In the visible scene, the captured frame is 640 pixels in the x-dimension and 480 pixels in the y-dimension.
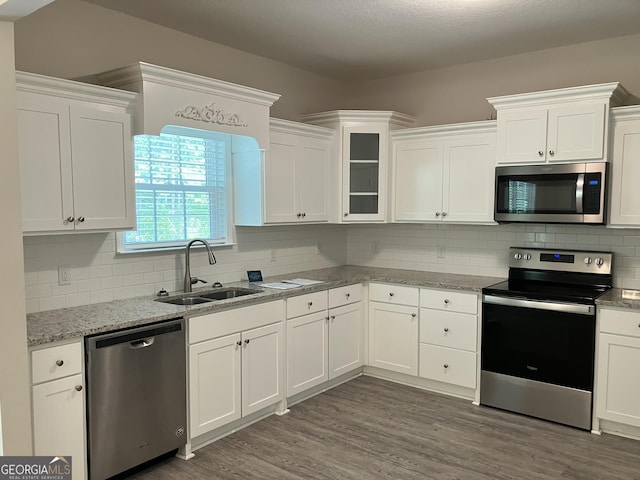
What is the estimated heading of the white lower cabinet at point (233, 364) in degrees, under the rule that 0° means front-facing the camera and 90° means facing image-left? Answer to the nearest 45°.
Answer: approximately 315°

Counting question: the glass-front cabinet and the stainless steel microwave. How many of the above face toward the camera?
2

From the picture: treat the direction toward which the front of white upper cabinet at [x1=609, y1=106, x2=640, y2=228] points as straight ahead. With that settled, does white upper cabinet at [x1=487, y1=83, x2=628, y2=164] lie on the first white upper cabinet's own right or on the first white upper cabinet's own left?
on the first white upper cabinet's own right

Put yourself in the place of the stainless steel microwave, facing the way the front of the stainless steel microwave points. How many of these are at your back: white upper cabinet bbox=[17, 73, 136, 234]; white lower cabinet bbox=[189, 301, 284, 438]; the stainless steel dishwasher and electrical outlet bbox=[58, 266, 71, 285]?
0

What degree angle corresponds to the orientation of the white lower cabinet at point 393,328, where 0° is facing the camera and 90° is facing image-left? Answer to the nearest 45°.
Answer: approximately 45°

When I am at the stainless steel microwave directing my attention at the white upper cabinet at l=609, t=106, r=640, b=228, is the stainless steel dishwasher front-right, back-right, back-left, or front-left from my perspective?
back-right

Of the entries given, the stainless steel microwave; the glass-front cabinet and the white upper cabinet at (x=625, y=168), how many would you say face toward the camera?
3

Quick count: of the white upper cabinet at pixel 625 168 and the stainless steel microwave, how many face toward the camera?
2

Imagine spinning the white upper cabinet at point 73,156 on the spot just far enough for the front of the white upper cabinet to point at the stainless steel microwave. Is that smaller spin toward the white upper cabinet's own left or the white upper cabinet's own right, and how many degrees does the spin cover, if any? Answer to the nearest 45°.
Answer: approximately 45° to the white upper cabinet's own left

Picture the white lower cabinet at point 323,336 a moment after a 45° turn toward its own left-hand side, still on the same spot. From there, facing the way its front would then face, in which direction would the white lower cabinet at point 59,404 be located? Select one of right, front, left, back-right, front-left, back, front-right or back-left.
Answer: back-right

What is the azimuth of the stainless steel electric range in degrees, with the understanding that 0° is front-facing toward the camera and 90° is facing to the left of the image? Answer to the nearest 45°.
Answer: approximately 45°

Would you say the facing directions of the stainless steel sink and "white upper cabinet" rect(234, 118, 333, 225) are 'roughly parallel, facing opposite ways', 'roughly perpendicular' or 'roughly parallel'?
roughly parallel
